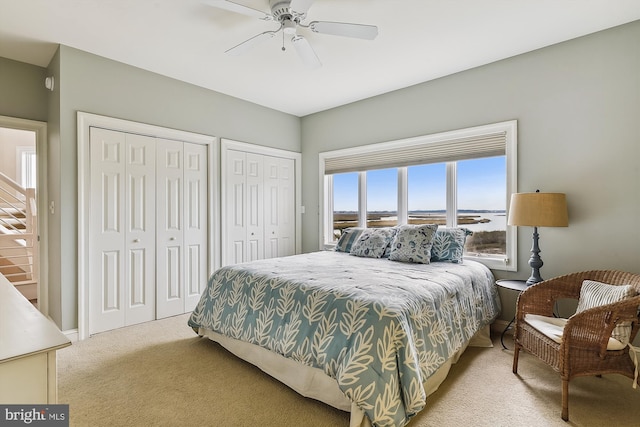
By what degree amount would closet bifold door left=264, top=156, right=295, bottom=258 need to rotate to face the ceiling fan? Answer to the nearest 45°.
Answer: approximately 45° to its right

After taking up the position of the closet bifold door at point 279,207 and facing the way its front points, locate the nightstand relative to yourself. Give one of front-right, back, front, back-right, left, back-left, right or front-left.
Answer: front

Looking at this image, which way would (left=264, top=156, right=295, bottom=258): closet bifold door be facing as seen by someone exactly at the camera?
facing the viewer and to the right of the viewer

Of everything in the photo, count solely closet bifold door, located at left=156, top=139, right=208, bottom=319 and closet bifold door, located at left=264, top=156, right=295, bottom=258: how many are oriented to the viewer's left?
0

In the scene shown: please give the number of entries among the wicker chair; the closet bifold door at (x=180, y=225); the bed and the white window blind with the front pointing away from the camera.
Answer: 0

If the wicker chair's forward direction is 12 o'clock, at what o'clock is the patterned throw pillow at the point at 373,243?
The patterned throw pillow is roughly at 2 o'clock from the wicker chair.

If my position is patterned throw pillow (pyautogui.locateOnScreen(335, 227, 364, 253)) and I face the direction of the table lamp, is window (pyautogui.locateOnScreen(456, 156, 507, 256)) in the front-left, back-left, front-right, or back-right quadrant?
front-left

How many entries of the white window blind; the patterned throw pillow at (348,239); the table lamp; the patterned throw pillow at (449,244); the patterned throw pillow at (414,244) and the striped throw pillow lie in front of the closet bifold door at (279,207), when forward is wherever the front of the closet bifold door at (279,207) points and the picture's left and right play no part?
6

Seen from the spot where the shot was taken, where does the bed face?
facing the viewer and to the left of the viewer

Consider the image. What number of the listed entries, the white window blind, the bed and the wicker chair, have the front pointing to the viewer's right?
0

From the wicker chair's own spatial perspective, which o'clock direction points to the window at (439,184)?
The window is roughly at 3 o'clock from the wicker chair.

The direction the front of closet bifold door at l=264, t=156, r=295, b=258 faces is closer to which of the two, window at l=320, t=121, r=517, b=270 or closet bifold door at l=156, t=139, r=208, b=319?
the window

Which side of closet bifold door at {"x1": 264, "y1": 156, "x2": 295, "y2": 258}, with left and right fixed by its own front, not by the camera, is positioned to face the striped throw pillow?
front

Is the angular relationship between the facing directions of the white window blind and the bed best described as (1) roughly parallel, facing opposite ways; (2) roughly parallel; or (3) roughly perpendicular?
roughly parallel

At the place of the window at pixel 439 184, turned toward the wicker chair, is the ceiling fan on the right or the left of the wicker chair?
right

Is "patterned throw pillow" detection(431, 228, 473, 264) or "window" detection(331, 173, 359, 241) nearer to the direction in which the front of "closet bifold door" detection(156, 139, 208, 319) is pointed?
the patterned throw pillow
